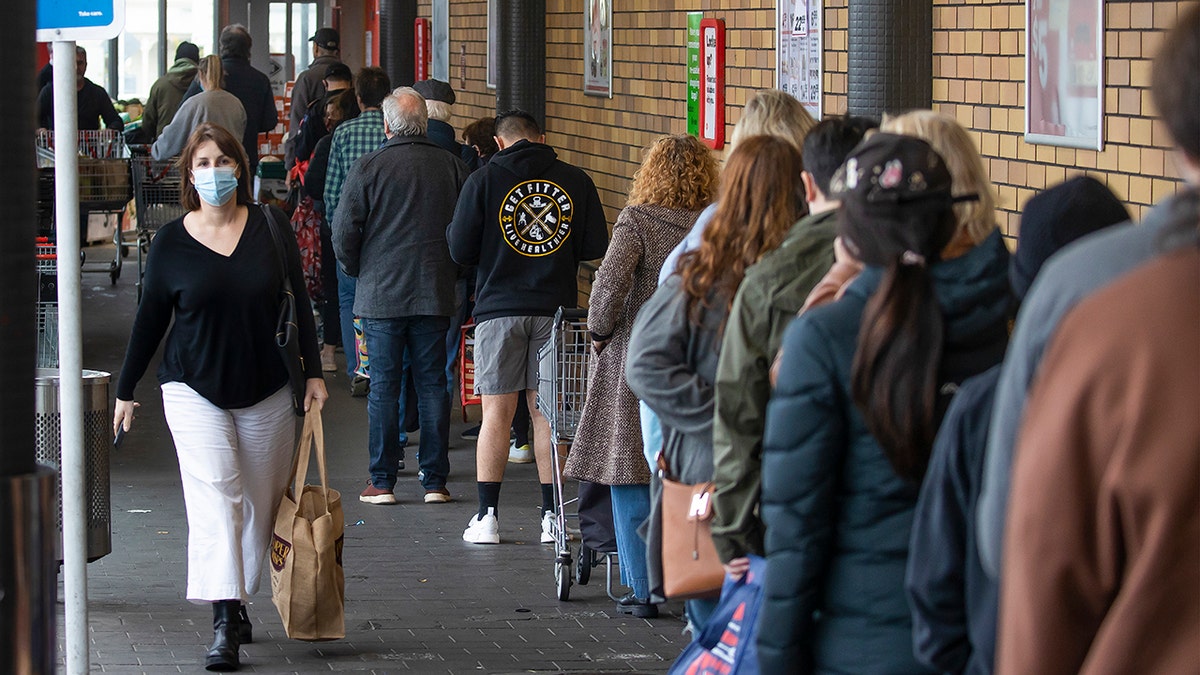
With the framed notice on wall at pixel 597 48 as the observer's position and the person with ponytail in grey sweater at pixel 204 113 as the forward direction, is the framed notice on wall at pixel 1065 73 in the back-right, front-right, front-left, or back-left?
back-left

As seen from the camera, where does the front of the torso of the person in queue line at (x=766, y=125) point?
away from the camera

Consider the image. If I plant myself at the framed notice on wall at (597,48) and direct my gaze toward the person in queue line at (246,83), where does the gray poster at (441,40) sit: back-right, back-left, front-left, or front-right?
front-right

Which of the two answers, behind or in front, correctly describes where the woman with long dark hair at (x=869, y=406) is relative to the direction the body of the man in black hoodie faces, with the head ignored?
behind

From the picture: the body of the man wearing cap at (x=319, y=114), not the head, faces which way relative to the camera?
away from the camera

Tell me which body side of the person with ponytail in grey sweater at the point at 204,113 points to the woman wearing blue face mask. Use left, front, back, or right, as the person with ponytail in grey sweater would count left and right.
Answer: back

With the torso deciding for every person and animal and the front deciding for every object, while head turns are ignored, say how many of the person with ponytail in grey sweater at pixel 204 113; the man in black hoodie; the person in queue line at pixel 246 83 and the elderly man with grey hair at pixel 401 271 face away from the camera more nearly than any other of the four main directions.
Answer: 4

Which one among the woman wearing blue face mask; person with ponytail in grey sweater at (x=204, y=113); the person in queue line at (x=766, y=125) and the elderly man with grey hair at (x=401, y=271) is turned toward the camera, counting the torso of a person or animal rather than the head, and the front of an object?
the woman wearing blue face mask

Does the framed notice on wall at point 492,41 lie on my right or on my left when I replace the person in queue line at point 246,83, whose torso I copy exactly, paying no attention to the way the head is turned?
on my right

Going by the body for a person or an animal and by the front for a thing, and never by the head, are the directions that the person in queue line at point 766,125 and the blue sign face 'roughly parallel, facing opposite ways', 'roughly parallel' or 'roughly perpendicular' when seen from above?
roughly parallel, facing opposite ways

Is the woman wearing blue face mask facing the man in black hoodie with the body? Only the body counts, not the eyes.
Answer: no

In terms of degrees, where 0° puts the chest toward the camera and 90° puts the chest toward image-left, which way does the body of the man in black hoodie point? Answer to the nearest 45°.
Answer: approximately 180°

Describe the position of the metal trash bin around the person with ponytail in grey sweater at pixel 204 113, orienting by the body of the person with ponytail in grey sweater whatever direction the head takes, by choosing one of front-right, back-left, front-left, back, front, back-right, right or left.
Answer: back

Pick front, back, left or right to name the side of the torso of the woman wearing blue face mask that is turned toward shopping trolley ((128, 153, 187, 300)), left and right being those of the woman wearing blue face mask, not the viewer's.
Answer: back

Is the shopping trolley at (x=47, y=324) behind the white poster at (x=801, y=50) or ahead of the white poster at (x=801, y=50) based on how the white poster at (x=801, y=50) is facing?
ahead

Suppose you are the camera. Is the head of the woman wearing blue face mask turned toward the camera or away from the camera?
toward the camera
